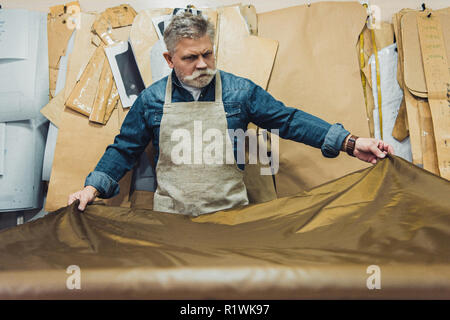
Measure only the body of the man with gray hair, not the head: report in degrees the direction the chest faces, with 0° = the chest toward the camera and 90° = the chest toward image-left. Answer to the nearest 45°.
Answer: approximately 0°
